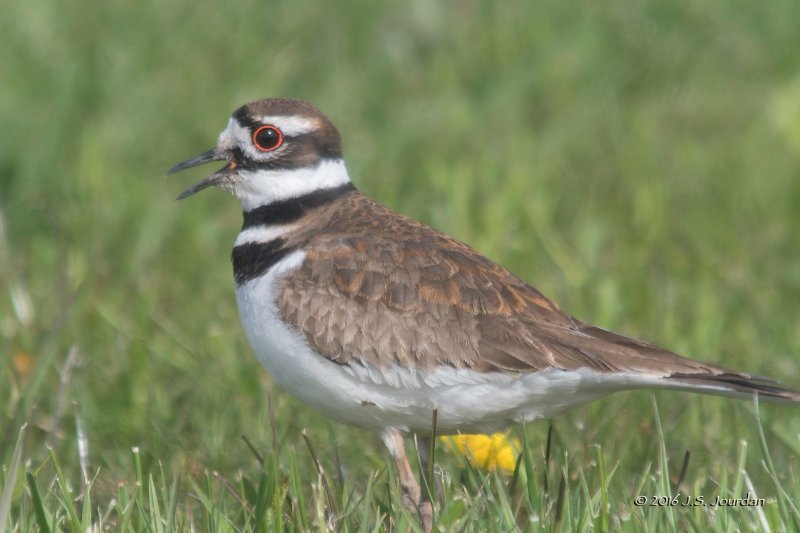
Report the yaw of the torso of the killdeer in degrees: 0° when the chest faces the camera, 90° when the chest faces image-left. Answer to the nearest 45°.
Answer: approximately 90°

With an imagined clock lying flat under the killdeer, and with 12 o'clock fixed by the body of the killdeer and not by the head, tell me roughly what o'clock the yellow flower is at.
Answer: The yellow flower is roughly at 4 o'clock from the killdeer.
